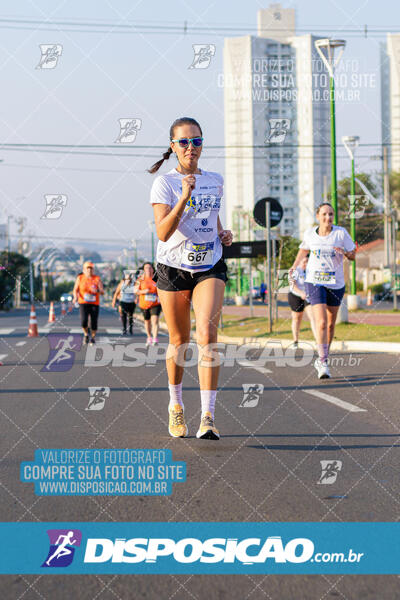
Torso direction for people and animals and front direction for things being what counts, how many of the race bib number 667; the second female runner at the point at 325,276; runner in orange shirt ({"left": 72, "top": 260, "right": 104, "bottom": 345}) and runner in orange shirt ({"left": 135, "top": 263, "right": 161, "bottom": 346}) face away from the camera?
0

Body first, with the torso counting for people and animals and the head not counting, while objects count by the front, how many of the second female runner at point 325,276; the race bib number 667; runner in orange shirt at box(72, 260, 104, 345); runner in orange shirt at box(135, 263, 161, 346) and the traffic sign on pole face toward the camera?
4

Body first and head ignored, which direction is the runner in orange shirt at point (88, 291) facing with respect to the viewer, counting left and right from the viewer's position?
facing the viewer

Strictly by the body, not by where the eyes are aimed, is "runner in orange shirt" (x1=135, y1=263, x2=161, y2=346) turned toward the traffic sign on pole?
no

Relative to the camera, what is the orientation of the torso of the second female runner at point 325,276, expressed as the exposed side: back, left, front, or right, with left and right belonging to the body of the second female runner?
front

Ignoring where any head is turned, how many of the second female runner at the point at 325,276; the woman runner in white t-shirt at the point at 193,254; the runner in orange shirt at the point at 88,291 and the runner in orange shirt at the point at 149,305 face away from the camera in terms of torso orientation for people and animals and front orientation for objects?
0

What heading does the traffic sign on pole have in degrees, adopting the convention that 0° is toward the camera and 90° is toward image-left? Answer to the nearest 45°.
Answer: approximately 180°

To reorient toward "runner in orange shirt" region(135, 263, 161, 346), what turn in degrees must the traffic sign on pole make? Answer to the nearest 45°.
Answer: approximately 135° to its left

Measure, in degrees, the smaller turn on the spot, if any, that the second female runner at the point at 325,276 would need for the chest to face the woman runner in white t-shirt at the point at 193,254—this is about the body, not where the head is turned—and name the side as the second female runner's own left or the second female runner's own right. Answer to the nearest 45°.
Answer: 0° — they already face them

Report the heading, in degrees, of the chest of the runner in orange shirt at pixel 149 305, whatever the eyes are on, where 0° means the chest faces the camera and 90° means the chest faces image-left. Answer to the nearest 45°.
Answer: approximately 0°

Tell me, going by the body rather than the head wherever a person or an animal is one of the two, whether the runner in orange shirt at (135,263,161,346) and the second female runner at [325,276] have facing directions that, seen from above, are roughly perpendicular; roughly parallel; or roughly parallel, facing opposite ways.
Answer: roughly parallel

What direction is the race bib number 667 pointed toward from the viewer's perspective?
toward the camera

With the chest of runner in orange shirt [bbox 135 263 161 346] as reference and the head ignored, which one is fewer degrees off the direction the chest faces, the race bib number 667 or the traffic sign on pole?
the race bib number 667

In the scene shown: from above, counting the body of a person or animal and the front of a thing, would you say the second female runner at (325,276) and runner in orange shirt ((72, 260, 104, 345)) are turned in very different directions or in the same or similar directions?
same or similar directions

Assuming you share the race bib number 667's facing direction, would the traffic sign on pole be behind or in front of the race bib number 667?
behind

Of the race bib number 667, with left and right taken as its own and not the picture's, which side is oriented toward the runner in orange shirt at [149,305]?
back

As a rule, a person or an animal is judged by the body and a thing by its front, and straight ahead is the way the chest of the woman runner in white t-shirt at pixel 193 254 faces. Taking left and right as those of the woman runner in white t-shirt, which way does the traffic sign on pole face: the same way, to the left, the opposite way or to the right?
the opposite way

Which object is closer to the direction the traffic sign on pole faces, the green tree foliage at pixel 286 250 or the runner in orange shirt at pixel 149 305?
the green tree foliage
